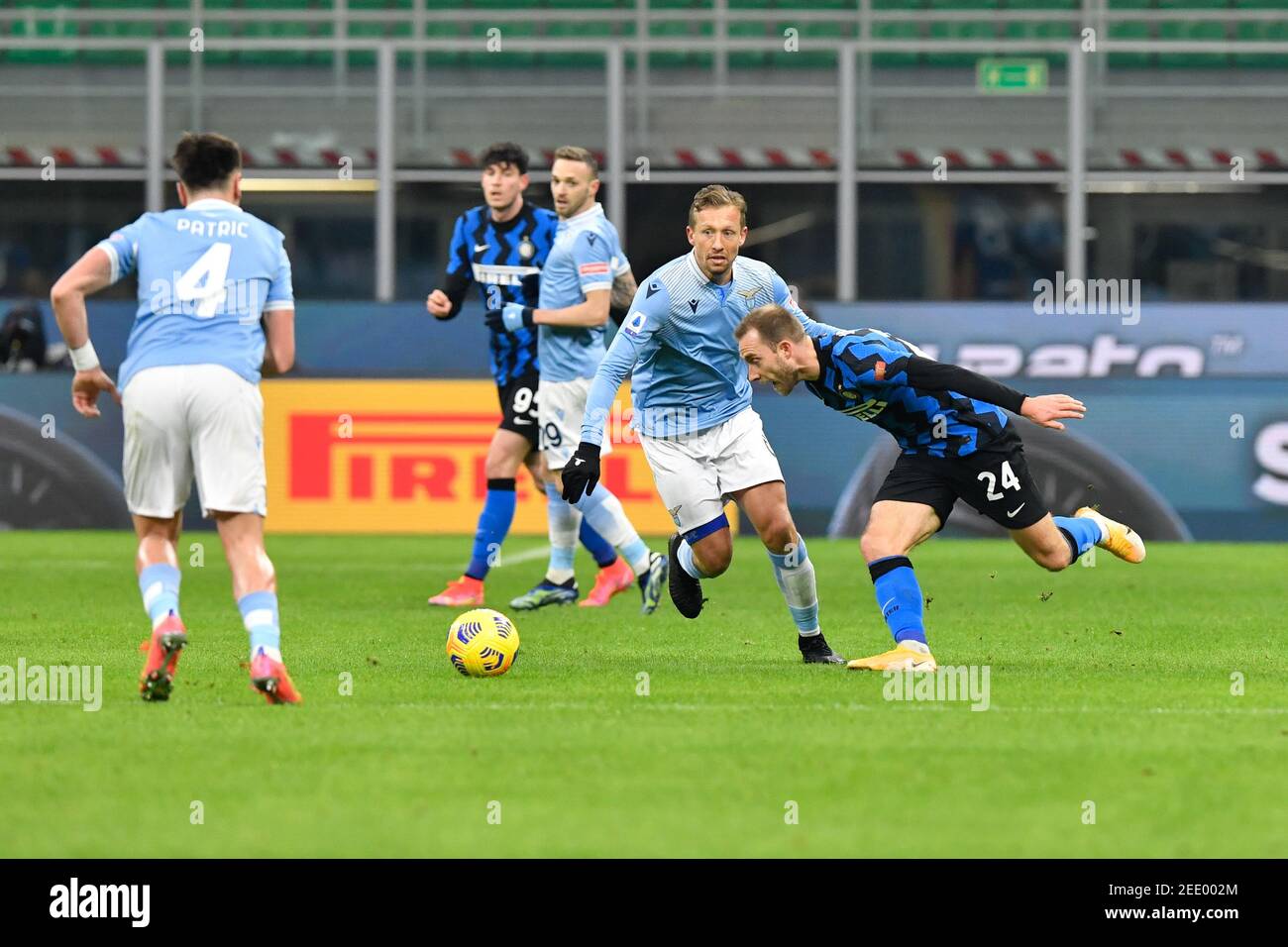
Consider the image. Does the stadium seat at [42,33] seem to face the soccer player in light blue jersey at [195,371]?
yes

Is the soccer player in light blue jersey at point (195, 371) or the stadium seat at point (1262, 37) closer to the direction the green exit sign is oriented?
the soccer player in light blue jersey

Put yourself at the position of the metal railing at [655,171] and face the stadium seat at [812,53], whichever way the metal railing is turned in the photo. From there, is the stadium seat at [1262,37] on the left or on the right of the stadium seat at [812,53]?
right

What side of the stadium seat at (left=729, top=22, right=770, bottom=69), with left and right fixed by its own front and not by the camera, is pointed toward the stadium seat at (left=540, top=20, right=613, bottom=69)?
right

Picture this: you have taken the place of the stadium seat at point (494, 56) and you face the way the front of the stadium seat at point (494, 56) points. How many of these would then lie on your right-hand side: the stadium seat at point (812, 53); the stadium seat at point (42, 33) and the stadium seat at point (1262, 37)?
1

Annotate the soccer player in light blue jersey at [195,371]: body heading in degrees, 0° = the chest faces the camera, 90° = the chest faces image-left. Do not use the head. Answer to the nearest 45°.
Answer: approximately 180°

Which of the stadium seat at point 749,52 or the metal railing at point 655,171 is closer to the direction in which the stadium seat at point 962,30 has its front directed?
the metal railing

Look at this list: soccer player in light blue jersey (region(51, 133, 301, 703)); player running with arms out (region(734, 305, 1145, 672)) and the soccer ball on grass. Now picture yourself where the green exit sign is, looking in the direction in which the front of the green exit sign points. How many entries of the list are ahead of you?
3

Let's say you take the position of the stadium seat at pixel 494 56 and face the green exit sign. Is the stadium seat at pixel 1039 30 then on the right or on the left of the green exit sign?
left

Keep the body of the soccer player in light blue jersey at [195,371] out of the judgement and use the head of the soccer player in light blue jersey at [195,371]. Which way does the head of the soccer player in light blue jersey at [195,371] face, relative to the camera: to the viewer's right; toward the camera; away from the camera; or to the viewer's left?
away from the camera

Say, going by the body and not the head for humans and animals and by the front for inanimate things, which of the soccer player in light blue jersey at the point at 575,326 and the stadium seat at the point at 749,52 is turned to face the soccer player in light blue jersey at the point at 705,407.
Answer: the stadium seat
